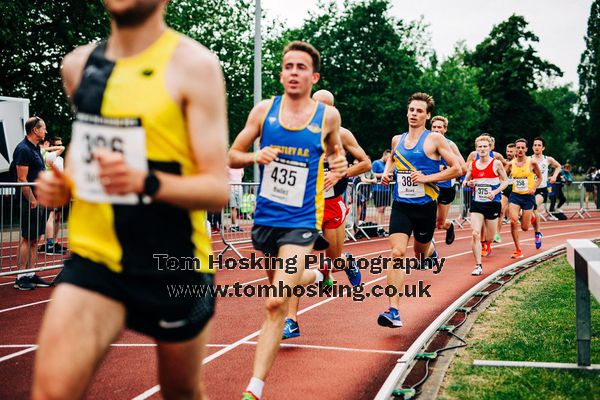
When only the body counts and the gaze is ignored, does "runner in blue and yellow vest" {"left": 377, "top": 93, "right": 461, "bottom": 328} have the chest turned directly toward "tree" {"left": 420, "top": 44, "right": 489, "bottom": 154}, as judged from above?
no

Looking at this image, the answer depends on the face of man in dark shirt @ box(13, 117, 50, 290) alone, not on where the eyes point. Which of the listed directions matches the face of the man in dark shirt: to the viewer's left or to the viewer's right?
to the viewer's right

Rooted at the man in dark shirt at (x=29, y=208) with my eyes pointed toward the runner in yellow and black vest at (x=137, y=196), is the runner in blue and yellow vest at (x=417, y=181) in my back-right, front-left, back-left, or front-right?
front-left

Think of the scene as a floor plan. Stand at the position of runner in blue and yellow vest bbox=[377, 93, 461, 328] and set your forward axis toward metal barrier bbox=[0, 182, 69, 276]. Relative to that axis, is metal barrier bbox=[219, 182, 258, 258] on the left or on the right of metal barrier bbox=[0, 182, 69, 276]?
right

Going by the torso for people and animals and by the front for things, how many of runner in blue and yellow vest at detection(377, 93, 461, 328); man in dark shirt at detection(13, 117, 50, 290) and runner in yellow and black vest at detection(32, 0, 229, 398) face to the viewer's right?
1

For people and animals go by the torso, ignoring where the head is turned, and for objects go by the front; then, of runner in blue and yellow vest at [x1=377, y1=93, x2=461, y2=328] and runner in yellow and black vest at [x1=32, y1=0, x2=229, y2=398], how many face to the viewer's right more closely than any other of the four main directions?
0

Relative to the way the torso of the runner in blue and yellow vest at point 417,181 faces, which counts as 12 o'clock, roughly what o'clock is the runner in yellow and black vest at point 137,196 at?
The runner in yellow and black vest is roughly at 11 o'clock from the runner in blue and yellow vest.

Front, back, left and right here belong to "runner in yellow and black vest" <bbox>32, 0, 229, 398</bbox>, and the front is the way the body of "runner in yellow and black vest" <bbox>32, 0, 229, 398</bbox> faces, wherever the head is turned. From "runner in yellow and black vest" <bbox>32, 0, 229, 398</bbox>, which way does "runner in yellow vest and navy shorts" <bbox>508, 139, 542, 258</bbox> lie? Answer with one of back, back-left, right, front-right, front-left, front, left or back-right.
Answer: back

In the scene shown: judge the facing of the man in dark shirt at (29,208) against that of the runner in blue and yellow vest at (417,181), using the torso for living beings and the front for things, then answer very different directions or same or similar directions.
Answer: very different directions

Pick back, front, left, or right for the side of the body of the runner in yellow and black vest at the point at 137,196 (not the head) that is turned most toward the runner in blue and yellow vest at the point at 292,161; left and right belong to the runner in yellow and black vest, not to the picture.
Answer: back

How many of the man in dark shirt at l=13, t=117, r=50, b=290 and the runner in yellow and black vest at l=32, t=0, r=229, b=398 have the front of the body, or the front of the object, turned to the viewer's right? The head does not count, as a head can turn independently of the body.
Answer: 1

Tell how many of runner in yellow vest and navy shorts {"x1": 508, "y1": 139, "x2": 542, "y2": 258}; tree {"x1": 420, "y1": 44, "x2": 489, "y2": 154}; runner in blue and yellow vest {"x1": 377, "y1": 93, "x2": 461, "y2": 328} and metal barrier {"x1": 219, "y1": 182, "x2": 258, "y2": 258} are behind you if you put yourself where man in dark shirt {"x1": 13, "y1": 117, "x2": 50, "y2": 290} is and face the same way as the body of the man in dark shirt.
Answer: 0

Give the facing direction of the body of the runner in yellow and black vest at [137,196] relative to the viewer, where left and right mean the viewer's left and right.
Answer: facing the viewer and to the left of the viewer

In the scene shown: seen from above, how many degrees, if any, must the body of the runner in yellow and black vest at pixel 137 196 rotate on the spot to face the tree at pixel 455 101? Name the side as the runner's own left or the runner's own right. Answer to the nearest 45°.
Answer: approximately 180°

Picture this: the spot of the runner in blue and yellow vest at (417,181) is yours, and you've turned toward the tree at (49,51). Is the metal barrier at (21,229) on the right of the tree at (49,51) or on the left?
left

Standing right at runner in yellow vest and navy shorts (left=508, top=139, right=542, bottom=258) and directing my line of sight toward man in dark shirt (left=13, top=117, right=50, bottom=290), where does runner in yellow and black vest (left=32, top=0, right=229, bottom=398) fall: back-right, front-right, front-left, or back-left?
front-left

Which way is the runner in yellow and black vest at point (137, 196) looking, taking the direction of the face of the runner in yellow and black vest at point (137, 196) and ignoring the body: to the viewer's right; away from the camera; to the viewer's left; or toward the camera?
toward the camera

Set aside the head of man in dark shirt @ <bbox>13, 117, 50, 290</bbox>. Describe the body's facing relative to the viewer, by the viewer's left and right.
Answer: facing to the right of the viewer

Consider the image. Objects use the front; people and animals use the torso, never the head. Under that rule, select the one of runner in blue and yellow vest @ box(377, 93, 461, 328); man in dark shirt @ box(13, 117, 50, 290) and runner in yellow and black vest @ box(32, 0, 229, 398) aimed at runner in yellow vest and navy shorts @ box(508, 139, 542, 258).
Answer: the man in dark shirt
